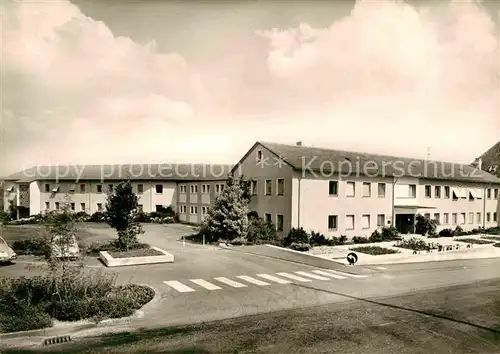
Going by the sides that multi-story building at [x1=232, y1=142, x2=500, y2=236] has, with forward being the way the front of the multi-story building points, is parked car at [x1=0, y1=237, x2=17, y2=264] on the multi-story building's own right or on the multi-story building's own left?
on the multi-story building's own right

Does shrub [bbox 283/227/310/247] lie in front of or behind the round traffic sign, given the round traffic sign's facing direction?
behind

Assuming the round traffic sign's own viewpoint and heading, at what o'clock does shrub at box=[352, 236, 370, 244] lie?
The shrub is roughly at 6 o'clock from the round traffic sign.

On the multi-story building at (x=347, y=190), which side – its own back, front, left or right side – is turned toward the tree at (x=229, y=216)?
right

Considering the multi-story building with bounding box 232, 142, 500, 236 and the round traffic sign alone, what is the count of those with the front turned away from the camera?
0

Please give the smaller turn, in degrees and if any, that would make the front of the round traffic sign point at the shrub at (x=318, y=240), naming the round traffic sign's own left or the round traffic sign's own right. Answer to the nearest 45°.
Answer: approximately 180°

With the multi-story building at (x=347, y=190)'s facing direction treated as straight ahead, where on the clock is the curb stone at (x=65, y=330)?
The curb stone is roughly at 2 o'clock from the multi-story building.

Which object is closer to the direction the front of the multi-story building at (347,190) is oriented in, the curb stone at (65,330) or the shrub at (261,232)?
the curb stone

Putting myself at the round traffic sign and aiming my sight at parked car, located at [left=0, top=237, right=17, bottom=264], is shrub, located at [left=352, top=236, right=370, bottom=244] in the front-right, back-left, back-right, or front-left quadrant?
back-right

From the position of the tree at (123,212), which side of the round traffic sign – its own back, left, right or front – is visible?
right

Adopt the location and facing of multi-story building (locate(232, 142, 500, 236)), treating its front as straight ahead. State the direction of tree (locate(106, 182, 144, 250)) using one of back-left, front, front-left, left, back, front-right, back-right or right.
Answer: right

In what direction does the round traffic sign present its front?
toward the camera
